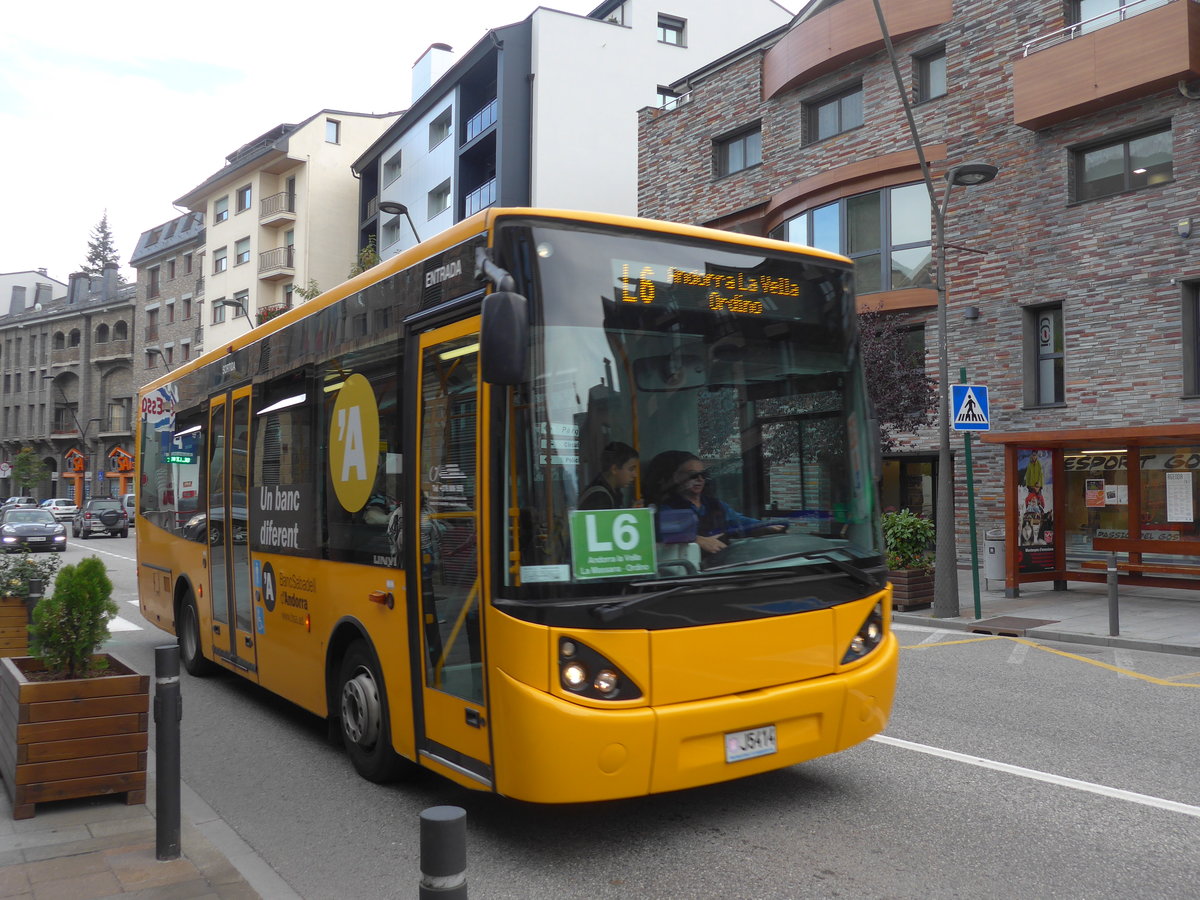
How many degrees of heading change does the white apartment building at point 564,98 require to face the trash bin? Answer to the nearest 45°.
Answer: approximately 45° to its left

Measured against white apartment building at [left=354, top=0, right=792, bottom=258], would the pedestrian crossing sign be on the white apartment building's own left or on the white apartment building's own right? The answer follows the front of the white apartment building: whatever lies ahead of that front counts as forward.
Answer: on the white apartment building's own left

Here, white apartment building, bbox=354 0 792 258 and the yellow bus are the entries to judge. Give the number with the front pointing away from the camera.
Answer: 0

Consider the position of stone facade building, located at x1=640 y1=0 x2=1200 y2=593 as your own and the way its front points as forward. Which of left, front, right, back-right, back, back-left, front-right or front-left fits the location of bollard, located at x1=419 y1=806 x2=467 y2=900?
front-left

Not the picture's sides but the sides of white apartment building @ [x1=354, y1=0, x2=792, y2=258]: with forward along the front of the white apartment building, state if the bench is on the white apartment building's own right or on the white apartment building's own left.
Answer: on the white apartment building's own left

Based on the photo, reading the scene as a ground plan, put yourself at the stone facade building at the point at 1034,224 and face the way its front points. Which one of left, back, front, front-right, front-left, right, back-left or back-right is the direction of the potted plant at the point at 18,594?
front

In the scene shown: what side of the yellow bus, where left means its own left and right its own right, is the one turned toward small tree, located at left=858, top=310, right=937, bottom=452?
left

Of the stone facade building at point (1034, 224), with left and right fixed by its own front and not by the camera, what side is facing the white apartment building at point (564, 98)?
right

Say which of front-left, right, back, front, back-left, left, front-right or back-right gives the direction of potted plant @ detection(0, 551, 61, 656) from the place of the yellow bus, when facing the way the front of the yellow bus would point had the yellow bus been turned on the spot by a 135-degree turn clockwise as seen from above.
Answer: front-right

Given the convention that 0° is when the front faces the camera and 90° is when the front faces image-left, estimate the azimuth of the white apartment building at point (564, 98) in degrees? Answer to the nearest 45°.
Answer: approximately 45°

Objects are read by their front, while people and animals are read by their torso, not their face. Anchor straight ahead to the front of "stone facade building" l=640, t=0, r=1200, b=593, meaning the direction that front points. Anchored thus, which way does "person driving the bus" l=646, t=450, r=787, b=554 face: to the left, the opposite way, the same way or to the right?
to the left

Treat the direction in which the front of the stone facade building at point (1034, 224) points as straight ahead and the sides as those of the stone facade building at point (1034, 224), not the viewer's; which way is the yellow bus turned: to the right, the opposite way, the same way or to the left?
to the left

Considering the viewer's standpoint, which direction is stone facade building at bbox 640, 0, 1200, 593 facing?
facing the viewer and to the left of the viewer

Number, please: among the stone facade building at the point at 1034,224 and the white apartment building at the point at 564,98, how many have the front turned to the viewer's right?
0

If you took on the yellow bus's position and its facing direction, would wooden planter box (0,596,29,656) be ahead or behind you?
behind

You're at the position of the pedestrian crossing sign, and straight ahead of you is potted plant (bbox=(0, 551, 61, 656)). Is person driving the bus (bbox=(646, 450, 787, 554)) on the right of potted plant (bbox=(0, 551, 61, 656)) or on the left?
left

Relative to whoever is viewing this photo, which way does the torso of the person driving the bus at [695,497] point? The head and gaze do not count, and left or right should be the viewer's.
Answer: facing the viewer and to the right of the viewer

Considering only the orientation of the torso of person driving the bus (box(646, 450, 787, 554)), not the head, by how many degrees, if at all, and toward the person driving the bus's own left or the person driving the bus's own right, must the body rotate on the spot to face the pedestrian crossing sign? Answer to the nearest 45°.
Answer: approximately 135° to the person driving the bus's own left
